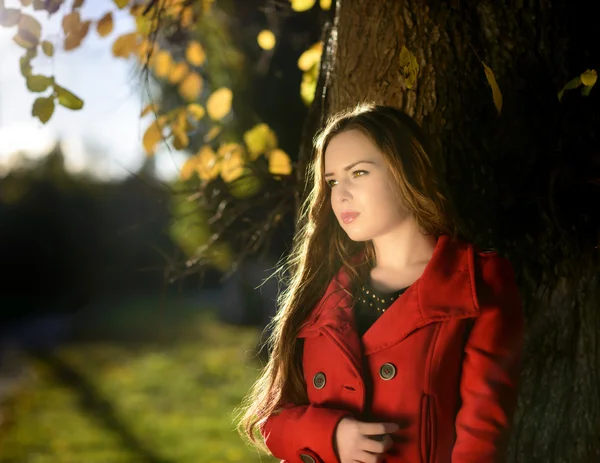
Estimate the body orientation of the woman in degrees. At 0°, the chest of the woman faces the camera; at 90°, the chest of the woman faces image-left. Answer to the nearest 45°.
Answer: approximately 45°

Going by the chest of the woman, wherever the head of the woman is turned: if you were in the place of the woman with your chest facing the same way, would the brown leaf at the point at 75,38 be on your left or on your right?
on your right

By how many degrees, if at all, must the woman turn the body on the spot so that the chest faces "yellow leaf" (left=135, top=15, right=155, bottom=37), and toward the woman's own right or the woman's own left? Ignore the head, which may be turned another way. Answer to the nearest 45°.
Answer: approximately 90° to the woman's own right

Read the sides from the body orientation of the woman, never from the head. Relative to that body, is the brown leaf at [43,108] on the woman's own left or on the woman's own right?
on the woman's own right

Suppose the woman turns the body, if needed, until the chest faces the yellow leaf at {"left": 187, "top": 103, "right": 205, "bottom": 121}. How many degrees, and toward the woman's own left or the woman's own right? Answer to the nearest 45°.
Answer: approximately 90° to the woman's own right

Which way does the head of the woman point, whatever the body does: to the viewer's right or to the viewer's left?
to the viewer's left

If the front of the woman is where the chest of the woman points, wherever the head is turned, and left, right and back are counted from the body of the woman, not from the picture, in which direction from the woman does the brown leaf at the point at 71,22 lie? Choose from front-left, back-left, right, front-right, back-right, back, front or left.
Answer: right

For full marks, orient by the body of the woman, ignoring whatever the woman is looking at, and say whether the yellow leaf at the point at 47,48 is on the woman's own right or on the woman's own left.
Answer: on the woman's own right

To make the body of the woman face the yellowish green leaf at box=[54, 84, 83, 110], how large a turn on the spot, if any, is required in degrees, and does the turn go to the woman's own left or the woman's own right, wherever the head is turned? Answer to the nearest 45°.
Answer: approximately 90° to the woman's own right

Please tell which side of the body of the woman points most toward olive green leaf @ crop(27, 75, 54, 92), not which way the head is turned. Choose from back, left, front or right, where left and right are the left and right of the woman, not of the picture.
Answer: right

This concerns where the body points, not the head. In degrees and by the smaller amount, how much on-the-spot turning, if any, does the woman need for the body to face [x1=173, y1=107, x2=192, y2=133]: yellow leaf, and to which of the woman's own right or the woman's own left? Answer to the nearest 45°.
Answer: approximately 90° to the woman's own right
